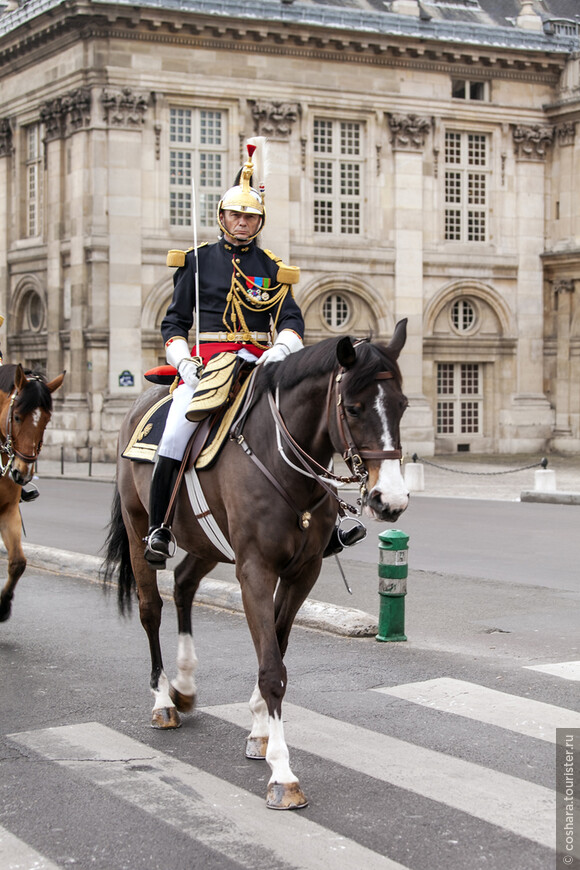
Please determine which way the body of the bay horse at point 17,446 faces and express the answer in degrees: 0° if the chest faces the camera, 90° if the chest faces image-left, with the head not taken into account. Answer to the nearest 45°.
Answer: approximately 315°

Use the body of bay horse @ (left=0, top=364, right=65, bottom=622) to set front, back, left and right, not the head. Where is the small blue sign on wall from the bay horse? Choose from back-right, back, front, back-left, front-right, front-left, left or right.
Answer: back-left

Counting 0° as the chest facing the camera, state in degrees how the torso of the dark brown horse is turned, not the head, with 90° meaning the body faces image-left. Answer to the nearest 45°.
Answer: approximately 315°

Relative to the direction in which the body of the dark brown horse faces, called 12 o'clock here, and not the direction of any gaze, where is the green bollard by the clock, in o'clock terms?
The green bollard is roughly at 8 o'clock from the dark brown horse.

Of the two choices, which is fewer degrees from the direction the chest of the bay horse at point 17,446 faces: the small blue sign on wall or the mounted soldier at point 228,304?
the mounted soldier
